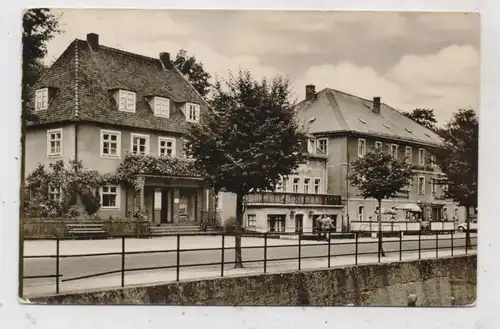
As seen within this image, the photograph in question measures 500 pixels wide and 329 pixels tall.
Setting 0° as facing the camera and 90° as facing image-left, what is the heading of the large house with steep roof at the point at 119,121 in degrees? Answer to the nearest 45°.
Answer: approximately 315°
